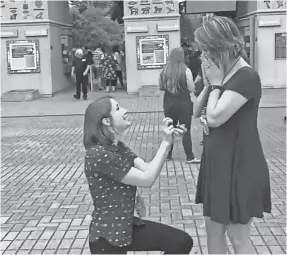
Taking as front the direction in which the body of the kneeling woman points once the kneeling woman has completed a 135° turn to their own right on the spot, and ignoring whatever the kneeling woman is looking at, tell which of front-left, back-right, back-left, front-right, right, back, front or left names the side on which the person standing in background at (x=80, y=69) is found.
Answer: back-right

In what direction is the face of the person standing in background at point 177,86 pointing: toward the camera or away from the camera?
away from the camera

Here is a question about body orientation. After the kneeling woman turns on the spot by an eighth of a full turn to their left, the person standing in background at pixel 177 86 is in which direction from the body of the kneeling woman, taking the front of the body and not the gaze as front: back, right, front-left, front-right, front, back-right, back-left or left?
front-left

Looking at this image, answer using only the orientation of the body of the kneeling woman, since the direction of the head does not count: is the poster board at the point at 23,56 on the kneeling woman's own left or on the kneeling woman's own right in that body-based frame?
on the kneeling woman's own left

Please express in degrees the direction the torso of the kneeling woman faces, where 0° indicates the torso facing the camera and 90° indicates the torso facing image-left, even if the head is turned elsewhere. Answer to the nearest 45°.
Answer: approximately 270°

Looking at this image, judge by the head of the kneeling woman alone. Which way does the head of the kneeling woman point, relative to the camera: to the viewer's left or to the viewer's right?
to the viewer's right

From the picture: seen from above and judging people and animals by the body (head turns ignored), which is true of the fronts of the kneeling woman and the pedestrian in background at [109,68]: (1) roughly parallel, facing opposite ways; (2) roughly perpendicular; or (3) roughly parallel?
roughly perpendicular

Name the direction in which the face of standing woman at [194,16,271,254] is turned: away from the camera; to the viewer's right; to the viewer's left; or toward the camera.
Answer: to the viewer's left

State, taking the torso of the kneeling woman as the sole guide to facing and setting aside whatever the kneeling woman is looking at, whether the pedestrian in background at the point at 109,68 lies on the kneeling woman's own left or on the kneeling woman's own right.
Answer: on the kneeling woman's own left

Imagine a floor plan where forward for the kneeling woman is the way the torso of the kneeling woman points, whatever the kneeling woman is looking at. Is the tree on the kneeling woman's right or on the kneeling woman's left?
on the kneeling woman's left

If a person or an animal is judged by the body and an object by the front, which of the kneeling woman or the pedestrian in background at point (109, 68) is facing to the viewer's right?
the kneeling woman
